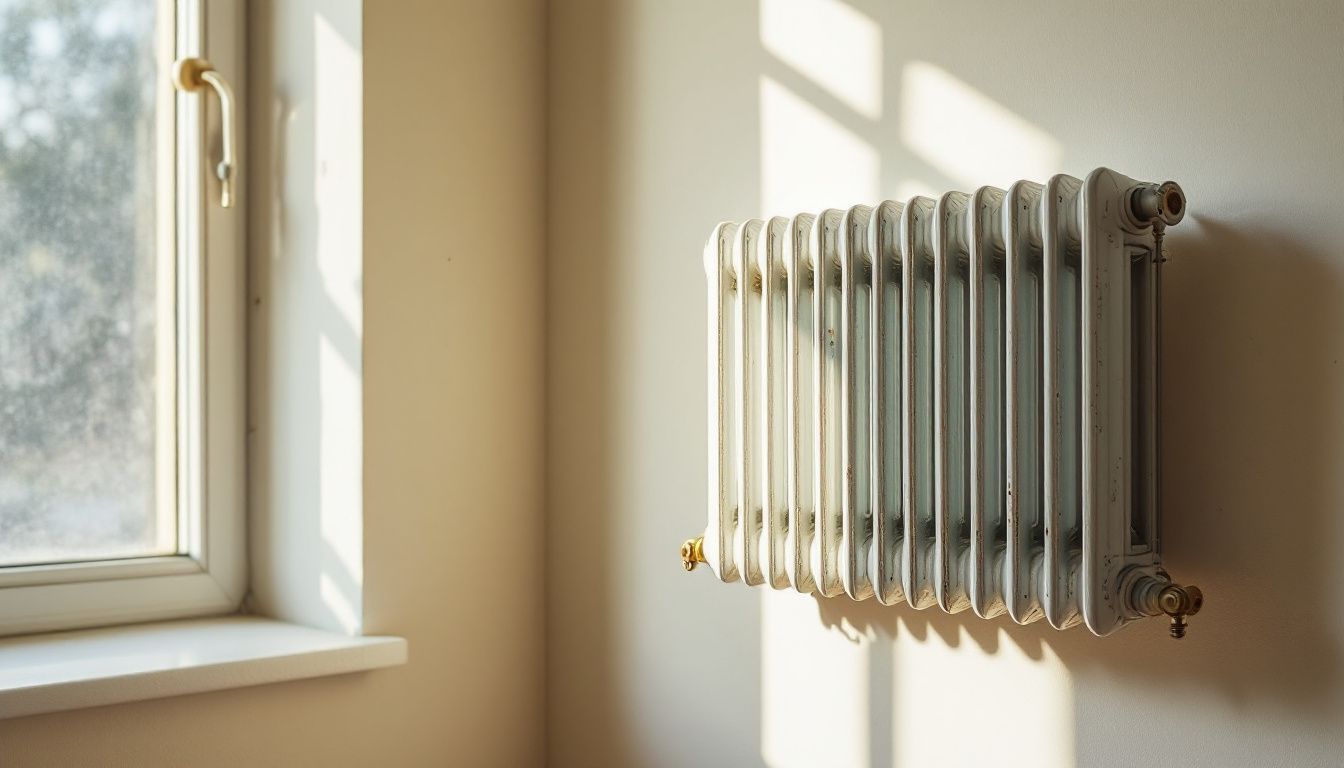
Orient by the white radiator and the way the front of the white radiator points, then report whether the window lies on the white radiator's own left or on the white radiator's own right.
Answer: on the white radiator's own right

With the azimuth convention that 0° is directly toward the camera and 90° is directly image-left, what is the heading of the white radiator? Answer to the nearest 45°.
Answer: approximately 45°
